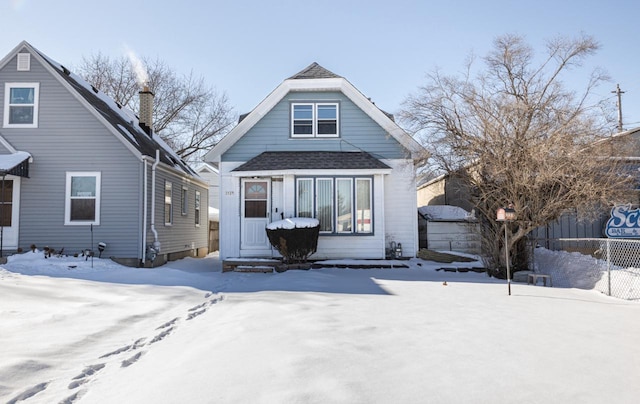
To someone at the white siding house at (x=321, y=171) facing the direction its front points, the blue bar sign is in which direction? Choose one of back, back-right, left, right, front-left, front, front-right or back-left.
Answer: left

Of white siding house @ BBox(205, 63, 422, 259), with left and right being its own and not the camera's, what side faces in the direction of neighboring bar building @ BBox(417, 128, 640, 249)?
left

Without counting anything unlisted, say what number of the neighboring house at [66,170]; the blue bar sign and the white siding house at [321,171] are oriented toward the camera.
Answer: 3

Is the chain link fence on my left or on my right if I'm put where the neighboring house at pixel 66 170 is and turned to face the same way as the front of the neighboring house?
on my left

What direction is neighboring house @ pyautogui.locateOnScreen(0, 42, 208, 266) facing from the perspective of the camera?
toward the camera

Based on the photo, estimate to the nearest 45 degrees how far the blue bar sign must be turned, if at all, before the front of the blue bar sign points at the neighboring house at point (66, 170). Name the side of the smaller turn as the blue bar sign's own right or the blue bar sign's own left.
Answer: approximately 45° to the blue bar sign's own right

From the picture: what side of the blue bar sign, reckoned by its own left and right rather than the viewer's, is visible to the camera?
front

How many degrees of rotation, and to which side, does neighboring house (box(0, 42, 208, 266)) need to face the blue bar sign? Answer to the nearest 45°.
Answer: approximately 45° to its left

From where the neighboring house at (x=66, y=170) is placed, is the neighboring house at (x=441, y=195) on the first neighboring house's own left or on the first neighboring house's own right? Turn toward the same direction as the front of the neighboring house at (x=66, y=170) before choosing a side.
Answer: on the first neighboring house's own left

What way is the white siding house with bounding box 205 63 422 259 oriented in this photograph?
toward the camera
